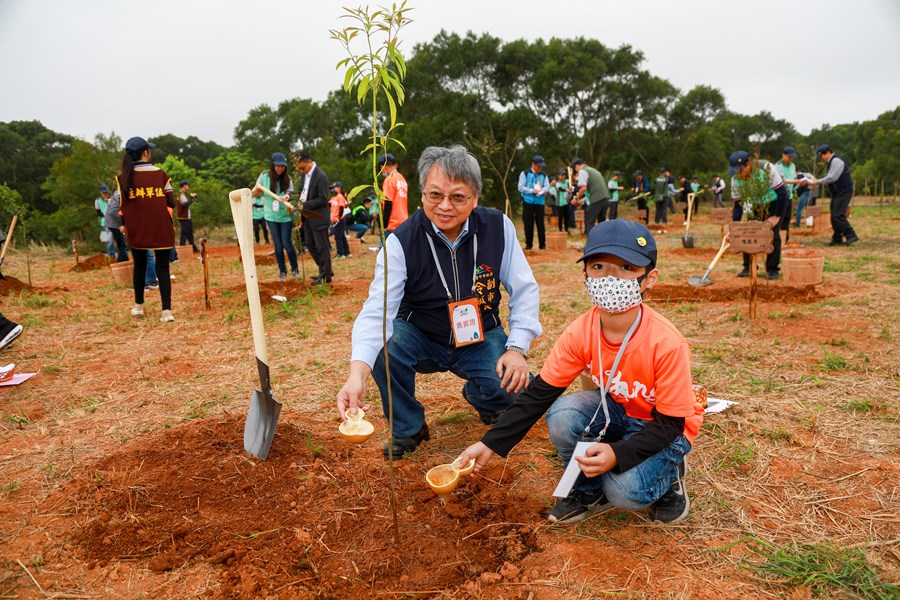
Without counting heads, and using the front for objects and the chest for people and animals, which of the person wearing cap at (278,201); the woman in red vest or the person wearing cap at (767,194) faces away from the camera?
the woman in red vest

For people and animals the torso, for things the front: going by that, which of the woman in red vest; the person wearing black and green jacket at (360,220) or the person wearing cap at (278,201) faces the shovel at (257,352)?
the person wearing cap at (278,201)

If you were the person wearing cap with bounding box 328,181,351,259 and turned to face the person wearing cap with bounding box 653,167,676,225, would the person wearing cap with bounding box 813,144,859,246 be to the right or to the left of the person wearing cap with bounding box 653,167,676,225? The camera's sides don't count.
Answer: right

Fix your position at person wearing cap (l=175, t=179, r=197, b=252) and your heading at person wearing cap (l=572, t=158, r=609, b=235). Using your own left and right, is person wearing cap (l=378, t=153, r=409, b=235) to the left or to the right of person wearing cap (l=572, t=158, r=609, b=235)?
right

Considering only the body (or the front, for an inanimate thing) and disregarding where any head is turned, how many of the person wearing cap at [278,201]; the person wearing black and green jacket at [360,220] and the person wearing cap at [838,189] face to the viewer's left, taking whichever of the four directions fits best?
1

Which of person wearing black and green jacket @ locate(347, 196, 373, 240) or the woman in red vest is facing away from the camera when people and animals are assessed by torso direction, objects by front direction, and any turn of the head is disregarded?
the woman in red vest

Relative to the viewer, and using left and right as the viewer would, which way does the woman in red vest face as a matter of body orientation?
facing away from the viewer

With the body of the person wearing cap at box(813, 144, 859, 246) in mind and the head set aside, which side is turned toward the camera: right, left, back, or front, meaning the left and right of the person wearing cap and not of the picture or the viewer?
left

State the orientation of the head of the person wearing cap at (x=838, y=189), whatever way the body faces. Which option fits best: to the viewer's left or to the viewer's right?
to the viewer's left

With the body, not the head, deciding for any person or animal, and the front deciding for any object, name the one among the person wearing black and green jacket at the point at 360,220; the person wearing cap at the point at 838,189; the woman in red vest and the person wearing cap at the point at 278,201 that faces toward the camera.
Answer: the person wearing cap at the point at 278,201

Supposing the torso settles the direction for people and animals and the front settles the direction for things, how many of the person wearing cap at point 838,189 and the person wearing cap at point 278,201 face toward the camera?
1

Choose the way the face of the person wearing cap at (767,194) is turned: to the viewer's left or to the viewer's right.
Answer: to the viewer's left
